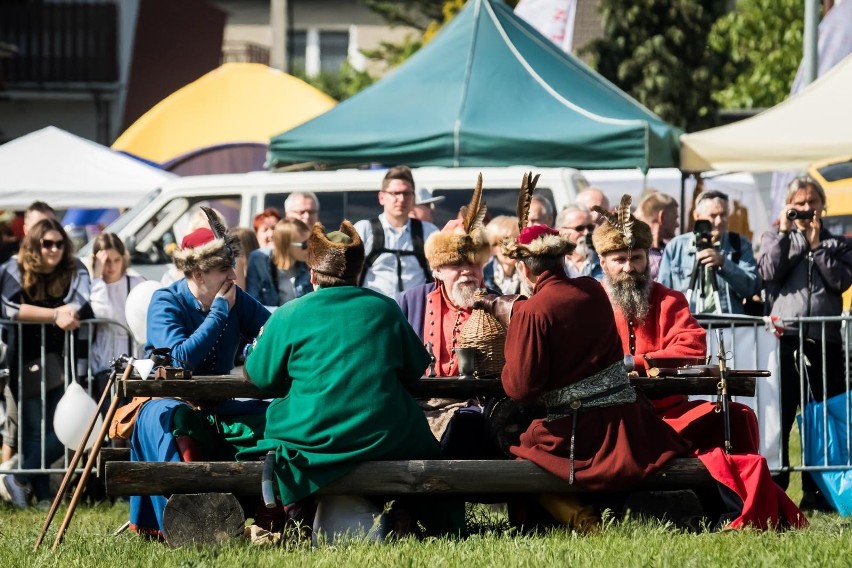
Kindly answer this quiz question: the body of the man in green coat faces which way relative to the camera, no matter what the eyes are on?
away from the camera

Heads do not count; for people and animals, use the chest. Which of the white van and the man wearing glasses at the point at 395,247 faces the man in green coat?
the man wearing glasses

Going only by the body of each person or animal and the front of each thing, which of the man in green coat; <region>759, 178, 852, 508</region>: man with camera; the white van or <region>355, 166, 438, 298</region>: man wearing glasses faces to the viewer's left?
the white van

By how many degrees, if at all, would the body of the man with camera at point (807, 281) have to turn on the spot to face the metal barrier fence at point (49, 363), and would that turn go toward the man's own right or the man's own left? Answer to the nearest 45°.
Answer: approximately 90° to the man's own right

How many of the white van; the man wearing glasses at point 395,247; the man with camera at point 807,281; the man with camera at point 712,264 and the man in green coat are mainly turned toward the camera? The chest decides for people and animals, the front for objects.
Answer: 3

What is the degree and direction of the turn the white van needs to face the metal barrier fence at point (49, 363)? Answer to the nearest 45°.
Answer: approximately 45° to its left

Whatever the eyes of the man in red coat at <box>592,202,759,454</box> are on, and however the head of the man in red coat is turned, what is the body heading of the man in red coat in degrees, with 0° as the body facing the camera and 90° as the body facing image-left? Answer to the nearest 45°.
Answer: approximately 45°

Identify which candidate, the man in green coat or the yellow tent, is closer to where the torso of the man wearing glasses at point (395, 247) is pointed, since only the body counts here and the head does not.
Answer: the man in green coat

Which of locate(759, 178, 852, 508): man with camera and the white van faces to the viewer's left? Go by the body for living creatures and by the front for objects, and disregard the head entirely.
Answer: the white van

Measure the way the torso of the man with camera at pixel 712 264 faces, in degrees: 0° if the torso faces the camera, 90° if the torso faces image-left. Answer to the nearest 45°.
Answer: approximately 0°

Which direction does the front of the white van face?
to the viewer's left

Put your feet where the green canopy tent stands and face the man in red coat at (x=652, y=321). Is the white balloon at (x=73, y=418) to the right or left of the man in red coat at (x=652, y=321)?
right
